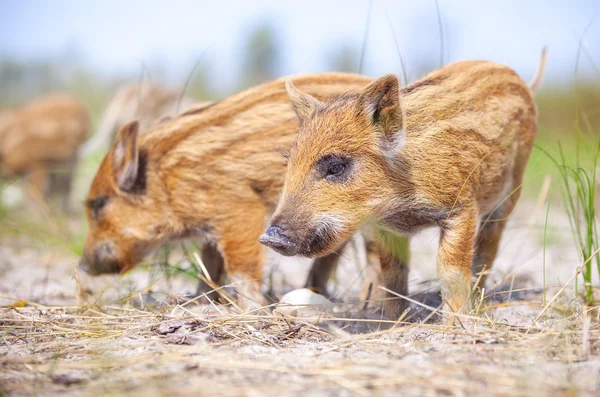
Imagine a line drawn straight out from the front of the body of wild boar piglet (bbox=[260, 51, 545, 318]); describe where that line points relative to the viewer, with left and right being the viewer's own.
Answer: facing the viewer and to the left of the viewer

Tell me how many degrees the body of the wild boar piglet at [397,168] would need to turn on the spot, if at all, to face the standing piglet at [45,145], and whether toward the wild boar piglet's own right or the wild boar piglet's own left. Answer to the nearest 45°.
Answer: approximately 90° to the wild boar piglet's own right

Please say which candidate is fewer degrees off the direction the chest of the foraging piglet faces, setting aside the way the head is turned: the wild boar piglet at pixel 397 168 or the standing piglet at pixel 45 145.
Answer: the standing piglet

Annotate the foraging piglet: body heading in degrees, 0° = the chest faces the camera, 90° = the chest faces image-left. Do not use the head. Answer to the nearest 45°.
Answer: approximately 90°
